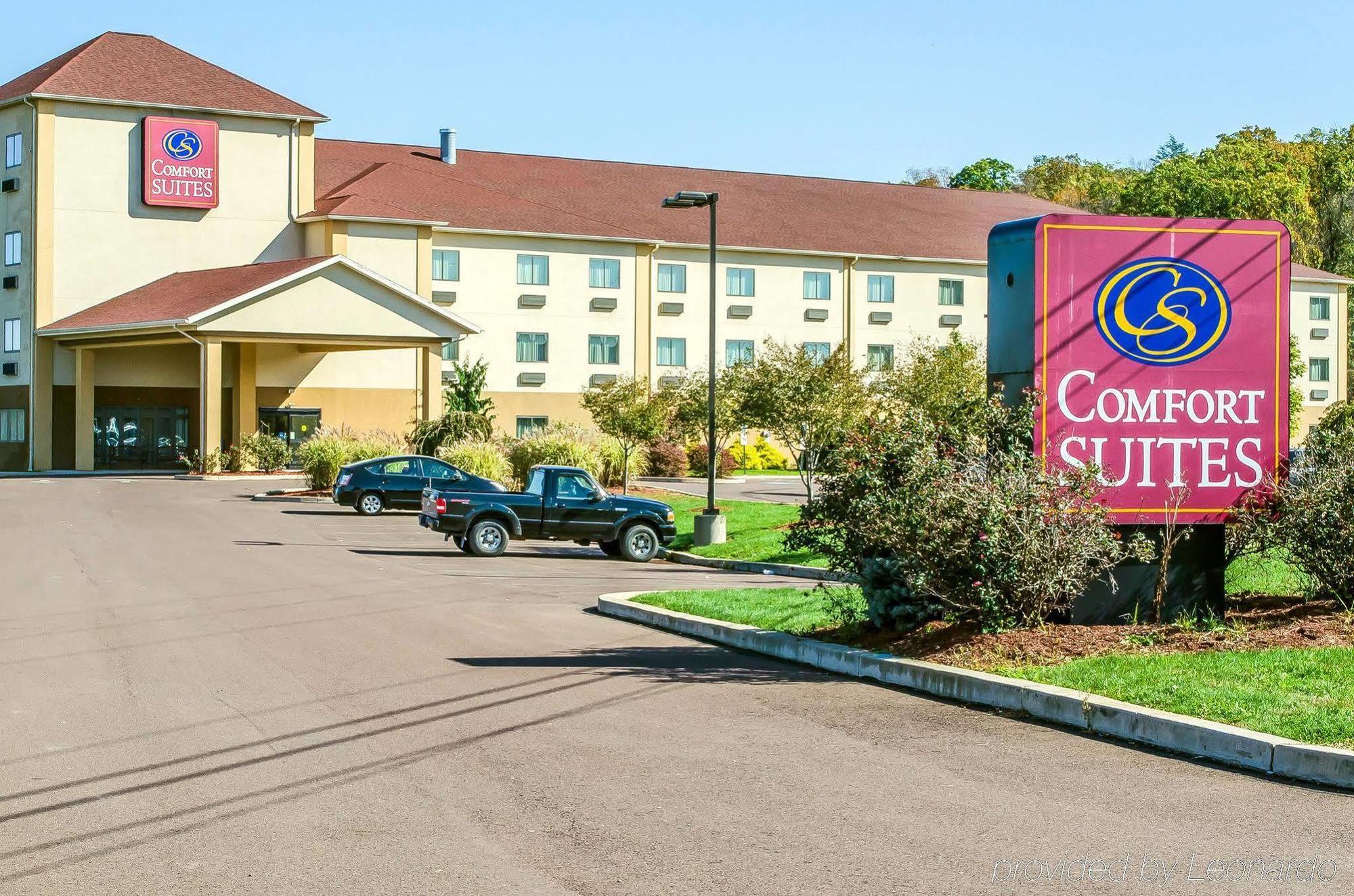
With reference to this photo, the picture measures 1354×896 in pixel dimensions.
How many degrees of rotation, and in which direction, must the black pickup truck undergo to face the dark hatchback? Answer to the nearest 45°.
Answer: approximately 135° to its left

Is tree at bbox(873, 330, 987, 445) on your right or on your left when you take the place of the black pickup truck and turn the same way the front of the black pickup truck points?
on your left

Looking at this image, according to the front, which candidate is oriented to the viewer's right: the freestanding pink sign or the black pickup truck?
the black pickup truck

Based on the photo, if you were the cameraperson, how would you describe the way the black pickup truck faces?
facing to the right of the viewer

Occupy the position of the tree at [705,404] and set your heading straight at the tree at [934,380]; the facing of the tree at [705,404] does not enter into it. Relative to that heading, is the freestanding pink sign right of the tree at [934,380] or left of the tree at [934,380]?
right

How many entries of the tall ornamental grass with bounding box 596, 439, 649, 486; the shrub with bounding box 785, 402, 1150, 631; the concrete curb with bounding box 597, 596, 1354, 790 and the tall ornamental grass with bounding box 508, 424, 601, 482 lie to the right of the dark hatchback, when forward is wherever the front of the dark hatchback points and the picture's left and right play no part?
2

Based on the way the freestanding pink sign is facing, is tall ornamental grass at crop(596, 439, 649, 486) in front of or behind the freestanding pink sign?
behind

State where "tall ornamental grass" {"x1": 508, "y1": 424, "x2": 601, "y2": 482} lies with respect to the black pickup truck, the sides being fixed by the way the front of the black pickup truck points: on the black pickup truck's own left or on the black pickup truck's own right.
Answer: on the black pickup truck's own left

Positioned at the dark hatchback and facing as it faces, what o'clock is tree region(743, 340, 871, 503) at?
The tree is roughly at 1 o'clock from the dark hatchback.

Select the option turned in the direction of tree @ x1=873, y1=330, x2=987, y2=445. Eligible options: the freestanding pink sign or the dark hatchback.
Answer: the dark hatchback

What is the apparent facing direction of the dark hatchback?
to the viewer's right

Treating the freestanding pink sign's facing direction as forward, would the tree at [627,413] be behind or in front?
behind

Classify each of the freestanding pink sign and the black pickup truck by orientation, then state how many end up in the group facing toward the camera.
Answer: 1
